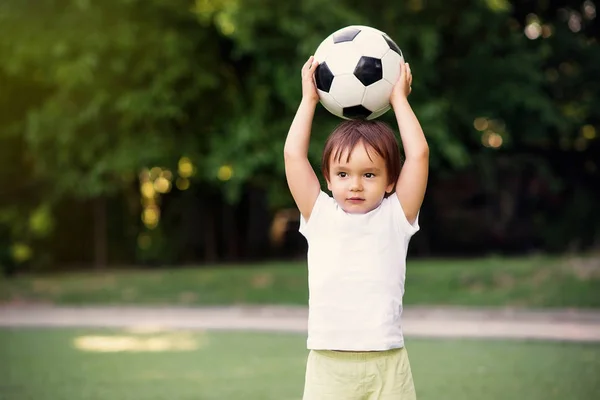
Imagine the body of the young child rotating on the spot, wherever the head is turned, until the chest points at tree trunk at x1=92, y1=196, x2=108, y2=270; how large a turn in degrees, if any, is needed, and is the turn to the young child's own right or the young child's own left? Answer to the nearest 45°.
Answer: approximately 180°

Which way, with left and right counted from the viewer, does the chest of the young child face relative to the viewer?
facing the viewer

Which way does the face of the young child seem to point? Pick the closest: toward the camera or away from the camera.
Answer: toward the camera
